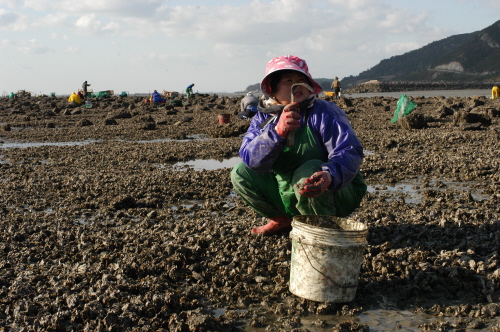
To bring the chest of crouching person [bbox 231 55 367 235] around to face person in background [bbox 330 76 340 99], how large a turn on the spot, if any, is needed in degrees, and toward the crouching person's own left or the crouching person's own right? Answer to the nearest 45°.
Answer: approximately 135° to the crouching person's own right

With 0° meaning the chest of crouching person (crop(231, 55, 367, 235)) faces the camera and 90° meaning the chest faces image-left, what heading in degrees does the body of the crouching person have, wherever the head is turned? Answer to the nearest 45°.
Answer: approximately 45°

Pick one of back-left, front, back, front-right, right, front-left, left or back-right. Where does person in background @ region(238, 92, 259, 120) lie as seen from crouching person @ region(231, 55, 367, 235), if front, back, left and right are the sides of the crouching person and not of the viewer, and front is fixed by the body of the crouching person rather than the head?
back-right

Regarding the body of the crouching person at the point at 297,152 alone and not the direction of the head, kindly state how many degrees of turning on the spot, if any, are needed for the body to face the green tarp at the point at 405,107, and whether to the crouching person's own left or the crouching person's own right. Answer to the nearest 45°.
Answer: approximately 135° to the crouching person's own right

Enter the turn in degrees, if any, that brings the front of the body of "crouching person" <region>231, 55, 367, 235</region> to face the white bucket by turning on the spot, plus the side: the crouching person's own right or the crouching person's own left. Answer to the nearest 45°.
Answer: approximately 45° to the crouching person's own left

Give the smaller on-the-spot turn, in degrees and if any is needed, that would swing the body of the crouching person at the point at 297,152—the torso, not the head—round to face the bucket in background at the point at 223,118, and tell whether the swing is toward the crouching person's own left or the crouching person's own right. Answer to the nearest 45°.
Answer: approximately 135° to the crouching person's own right
